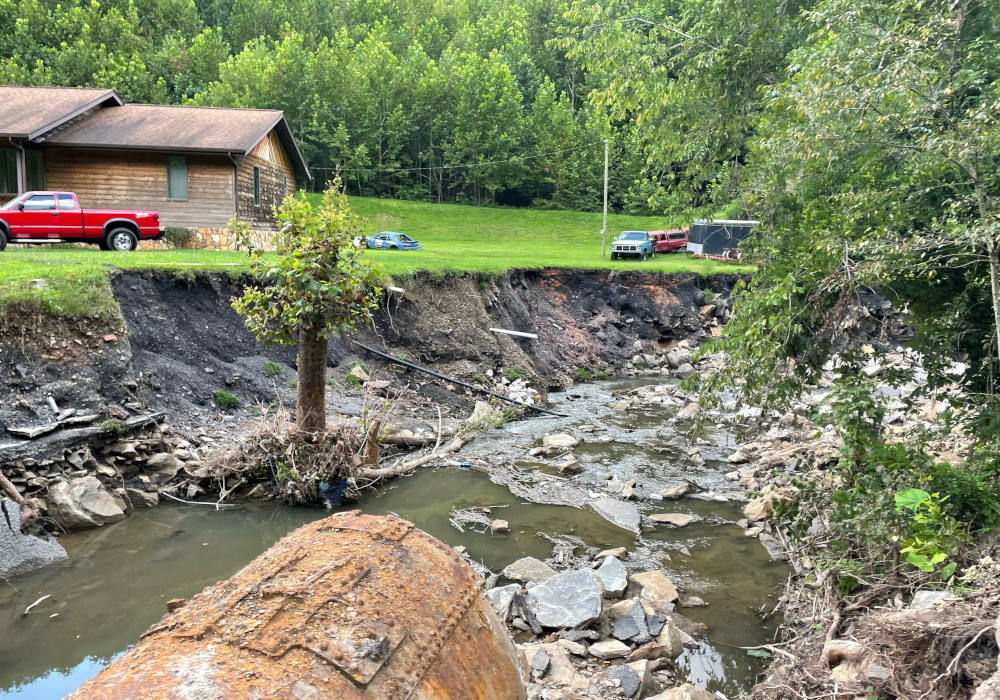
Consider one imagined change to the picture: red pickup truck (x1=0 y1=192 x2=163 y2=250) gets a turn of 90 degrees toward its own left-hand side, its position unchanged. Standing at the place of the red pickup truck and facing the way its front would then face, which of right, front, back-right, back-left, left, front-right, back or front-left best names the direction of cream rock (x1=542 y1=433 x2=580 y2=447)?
front-left

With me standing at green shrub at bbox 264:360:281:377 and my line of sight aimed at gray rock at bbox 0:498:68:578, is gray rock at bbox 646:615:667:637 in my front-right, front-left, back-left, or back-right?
front-left

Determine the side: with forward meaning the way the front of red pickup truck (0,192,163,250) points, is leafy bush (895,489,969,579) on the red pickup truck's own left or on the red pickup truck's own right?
on the red pickup truck's own left

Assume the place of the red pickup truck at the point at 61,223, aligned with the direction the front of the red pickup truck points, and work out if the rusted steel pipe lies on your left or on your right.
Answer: on your left

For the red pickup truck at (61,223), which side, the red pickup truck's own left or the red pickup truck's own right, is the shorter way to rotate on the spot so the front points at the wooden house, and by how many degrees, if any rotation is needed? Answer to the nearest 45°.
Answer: approximately 90° to the red pickup truck's own right

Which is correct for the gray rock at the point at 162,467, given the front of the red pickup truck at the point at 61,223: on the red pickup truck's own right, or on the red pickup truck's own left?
on the red pickup truck's own left

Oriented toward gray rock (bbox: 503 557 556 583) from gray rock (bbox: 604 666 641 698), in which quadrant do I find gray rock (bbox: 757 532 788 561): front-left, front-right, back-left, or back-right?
front-right

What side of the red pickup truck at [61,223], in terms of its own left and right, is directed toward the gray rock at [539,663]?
left

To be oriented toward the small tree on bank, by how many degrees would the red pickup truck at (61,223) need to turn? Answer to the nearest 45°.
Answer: approximately 90° to its left

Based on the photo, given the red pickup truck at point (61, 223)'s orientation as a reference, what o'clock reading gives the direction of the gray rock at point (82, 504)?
The gray rock is roughly at 9 o'clock from the red pickup truck.

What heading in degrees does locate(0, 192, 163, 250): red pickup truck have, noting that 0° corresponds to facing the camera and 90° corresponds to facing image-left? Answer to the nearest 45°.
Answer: approximately 90°

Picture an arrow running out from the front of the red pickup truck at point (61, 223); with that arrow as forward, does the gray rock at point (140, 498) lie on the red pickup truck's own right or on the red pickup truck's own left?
on the red pickup truck's own left

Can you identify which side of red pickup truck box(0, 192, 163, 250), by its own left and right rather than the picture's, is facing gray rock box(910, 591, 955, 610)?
left

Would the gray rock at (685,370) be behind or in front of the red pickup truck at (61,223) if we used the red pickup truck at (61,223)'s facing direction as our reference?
behind
